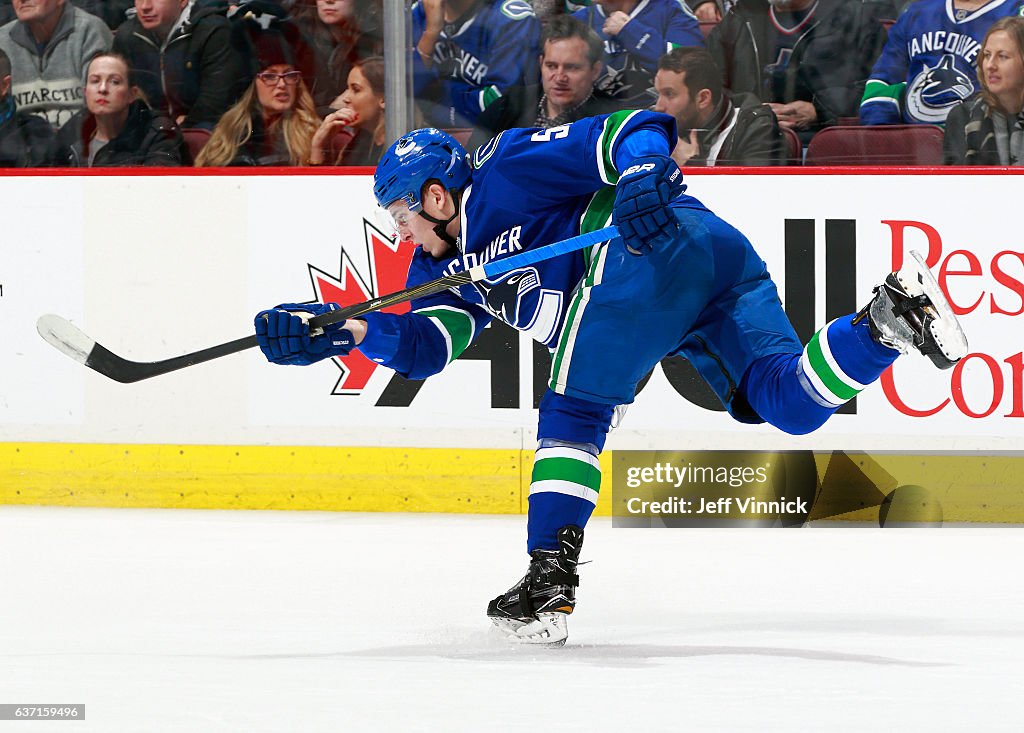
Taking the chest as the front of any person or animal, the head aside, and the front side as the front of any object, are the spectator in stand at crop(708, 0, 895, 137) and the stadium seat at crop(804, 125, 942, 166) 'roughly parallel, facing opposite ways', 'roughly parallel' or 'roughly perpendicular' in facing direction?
roughly parallel

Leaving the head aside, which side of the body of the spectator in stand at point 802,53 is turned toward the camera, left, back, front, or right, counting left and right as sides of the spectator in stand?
front

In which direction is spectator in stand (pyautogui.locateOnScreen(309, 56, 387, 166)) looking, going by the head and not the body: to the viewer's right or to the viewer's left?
to the viewer's left

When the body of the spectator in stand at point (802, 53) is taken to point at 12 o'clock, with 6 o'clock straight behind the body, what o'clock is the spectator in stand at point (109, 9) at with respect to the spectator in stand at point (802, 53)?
the spectator in stand at point (109, 9) is roughly at 3 o'clock from the spectator in stand at point (802, 53).

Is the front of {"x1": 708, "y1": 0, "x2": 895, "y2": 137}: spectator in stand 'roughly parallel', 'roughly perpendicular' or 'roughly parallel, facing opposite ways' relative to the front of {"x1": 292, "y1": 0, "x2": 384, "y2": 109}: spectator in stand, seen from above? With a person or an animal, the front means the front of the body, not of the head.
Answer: roughly parallel

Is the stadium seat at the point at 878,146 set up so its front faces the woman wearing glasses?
no

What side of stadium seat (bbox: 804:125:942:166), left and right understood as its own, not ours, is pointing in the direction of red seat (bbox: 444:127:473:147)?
right

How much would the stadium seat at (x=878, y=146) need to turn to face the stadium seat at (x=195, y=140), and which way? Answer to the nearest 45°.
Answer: approximately 90° to its right

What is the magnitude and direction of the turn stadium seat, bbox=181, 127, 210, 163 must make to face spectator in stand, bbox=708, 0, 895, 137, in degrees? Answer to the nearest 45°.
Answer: approximately 90° to its left

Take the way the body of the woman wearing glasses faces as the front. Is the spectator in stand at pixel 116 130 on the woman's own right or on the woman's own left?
on the woman's own right

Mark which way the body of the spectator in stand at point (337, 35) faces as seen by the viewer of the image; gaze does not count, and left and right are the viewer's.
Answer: facing the viewer

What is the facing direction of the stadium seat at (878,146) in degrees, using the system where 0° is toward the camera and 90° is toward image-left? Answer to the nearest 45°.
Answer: approximately 0°

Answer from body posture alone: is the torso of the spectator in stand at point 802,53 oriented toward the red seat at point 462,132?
no

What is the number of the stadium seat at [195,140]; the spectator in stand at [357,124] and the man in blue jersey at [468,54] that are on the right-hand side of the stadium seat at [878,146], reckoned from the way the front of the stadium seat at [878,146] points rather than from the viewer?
3

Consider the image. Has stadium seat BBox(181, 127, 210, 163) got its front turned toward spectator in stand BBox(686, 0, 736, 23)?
no

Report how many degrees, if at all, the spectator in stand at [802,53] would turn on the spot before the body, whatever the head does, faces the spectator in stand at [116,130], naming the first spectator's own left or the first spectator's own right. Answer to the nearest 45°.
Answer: approximately 90° to the first spectator's own right

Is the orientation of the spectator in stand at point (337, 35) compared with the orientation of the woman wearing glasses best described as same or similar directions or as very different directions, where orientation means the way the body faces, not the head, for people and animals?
same or similar directions

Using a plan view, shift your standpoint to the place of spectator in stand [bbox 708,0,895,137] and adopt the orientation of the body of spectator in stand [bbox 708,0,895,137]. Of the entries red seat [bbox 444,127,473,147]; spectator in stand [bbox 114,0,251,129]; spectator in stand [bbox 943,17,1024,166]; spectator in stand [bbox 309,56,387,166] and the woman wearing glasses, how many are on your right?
4
